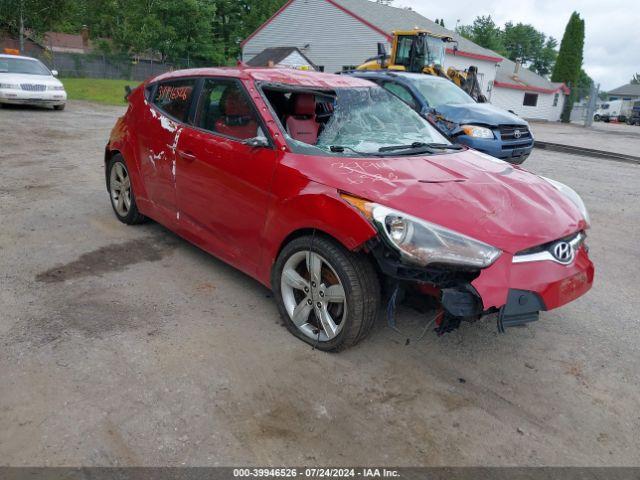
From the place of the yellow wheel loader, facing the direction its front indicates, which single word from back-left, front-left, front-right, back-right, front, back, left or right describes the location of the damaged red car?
front-right

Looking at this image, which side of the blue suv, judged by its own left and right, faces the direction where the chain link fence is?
back

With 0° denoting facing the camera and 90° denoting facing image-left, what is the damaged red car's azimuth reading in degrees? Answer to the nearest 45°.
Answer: approximately 315°

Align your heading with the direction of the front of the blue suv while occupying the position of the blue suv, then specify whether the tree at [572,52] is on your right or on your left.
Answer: on your left

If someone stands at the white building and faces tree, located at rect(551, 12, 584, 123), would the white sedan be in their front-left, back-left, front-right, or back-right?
back-right

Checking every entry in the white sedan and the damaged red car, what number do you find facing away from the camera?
0

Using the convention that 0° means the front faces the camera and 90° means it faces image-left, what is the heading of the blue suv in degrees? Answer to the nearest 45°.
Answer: approximately 315°

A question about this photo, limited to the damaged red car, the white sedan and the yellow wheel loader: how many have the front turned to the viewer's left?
0

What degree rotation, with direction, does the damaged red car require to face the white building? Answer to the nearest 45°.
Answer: approximately 135° to its left

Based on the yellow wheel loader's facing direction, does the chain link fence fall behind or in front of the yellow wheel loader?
behind

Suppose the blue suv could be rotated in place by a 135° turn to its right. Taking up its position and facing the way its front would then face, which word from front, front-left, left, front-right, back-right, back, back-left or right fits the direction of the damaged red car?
left

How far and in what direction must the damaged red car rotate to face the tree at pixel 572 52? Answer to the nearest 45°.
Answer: approximately 135° to its left

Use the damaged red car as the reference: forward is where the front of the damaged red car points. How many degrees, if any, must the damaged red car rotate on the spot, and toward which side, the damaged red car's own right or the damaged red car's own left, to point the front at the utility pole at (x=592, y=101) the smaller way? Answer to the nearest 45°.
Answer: approximately 90° to the damaged red car's own left
